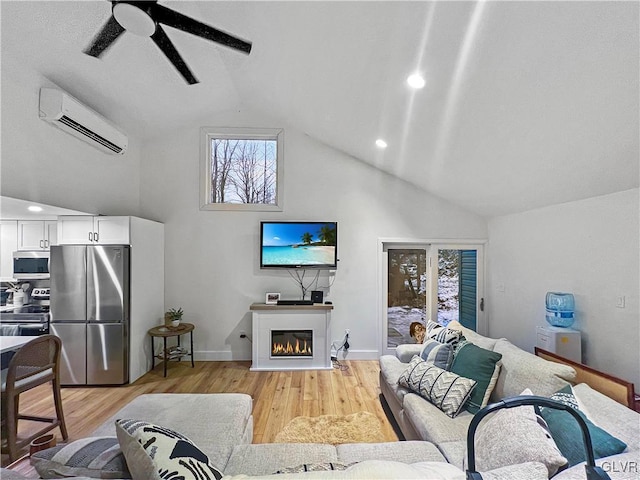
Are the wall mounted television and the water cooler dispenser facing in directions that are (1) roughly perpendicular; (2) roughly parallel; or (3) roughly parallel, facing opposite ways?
roughly perpendicular

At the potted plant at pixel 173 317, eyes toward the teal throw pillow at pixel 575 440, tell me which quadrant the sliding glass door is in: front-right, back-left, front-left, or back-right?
front-left

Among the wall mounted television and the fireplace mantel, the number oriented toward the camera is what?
2

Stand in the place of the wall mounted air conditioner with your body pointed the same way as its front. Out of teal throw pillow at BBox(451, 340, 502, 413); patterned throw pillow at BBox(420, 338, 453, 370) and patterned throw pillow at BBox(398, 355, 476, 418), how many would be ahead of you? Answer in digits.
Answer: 3

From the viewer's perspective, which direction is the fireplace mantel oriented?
toward the camera

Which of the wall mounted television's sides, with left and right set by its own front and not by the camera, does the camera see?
front

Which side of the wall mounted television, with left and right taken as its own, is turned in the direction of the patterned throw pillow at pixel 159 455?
front

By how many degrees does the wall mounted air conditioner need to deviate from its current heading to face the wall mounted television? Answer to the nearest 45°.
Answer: approximately 45° to its left

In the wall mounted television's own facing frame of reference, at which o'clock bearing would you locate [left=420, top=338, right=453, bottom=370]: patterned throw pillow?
The patterned throw pillow is roughly at 11 o'clock from the wall mounted television.

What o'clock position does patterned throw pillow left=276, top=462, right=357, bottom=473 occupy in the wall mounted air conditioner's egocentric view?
The patterned throw pillow is roughly at 1 o'clock from the wall mounted air conditioner.

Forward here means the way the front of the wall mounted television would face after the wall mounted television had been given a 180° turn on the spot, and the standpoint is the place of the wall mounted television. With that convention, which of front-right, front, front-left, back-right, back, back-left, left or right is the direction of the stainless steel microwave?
left

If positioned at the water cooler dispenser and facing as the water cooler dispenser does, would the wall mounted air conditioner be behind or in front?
in front

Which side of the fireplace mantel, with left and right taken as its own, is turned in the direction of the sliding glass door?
left

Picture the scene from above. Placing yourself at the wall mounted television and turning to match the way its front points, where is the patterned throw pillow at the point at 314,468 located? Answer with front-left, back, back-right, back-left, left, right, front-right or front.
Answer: front

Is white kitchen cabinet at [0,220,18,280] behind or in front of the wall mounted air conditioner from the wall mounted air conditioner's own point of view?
behind

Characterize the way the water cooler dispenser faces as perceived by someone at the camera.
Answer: facing the viewer and to the left of the viewer

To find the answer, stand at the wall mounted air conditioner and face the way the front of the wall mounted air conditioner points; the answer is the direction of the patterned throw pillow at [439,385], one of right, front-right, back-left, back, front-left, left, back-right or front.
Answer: front
